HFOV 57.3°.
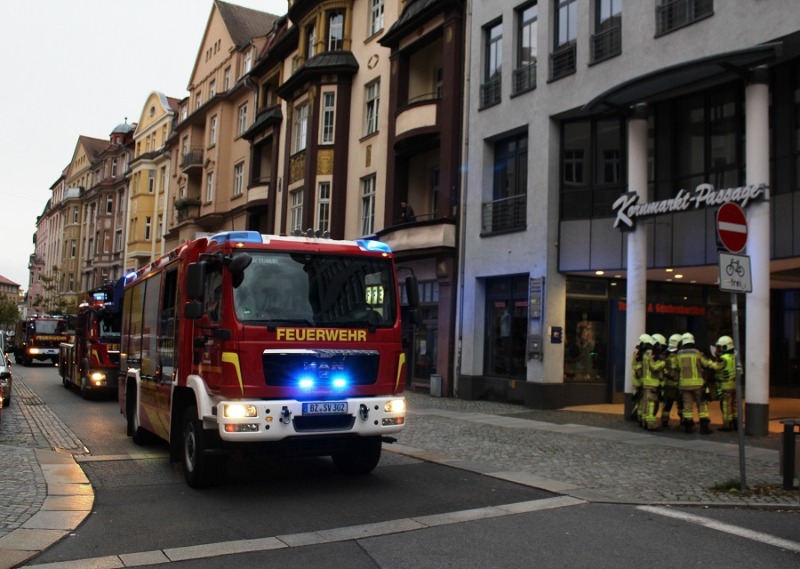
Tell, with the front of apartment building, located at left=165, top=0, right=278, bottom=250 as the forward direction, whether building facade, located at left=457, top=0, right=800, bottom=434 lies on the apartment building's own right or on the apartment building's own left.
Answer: on the apartment building's own left

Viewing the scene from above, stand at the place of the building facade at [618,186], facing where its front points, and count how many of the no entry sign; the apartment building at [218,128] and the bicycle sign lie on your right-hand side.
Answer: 1

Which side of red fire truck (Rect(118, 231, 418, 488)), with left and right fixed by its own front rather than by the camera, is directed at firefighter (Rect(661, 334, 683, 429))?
left

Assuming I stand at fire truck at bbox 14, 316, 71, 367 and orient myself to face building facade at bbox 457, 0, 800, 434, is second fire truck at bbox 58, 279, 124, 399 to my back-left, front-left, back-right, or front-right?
front-right

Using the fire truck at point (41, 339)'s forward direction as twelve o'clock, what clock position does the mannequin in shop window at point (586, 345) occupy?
The mannequin in shop window is roughly at 11 o'clock from the fire truck.

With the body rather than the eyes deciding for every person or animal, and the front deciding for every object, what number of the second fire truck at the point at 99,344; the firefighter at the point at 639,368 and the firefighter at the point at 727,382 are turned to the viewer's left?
1

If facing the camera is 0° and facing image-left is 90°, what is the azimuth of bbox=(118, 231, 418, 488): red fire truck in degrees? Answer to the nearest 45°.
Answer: approximately 315°

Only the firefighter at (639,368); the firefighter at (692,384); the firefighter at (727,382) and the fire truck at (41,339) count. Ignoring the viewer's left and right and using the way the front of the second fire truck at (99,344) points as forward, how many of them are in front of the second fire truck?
3

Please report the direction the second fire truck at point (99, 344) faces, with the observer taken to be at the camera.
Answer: facing the viewer and to the right of the viewer

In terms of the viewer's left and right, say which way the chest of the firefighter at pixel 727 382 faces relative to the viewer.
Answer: facing to the left of the viewer

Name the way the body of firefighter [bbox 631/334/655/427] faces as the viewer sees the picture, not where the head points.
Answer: to the viewer's right

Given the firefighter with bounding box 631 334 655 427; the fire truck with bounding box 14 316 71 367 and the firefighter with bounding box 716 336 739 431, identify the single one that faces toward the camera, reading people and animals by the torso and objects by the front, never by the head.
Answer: the fire truck
